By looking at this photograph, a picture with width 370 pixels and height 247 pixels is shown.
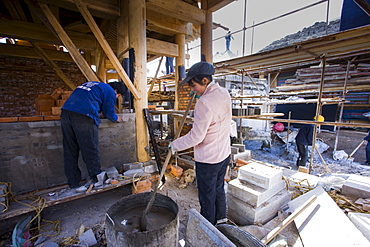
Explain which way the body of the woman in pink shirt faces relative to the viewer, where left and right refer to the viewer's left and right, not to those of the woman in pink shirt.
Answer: facing to the left of the viewer

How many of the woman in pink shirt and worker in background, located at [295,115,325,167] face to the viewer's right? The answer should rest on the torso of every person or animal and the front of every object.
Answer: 1

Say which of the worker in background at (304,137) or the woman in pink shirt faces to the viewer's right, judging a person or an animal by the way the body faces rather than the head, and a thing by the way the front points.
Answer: the worker in background

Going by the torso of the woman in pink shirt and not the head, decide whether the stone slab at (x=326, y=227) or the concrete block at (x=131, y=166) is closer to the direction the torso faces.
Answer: the concrete block

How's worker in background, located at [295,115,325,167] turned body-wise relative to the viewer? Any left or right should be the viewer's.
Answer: facing to the right of the viewer

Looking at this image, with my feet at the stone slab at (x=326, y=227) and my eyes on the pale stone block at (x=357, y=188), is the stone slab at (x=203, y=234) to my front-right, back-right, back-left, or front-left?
back-left

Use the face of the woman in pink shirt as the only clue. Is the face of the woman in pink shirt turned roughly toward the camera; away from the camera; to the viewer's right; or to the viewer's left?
to the viewer's left

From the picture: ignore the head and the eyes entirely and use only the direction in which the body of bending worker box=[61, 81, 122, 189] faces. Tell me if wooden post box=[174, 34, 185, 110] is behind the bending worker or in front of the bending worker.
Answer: in front

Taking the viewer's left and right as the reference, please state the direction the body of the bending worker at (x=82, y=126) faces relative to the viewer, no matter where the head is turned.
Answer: facing away from the viewer and to the right of the viewer

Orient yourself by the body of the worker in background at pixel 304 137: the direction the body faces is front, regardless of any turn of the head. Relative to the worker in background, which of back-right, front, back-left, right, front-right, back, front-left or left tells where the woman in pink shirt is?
right

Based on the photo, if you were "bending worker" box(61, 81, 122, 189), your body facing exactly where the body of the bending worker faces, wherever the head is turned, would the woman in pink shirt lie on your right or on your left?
on your right

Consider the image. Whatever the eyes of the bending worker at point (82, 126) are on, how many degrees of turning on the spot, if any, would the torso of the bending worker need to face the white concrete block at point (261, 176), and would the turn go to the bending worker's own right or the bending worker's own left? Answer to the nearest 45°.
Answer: approximately 90° to the bending worker's own right

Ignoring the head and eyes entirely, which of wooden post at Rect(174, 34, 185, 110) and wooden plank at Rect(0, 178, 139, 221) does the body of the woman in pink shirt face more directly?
the wooden plank

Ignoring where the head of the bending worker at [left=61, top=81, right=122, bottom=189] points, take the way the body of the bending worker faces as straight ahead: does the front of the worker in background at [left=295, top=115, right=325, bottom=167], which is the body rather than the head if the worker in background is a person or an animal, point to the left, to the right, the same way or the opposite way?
to the right

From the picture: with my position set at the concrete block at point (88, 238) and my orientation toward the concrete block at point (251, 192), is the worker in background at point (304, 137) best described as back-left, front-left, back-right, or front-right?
front-left

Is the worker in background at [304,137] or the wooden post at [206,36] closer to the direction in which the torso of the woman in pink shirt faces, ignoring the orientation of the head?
the wooden post

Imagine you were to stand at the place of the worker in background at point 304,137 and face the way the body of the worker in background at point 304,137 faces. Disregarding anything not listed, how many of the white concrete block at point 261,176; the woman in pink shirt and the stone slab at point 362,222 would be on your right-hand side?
3
